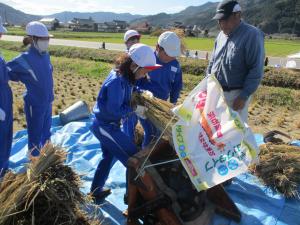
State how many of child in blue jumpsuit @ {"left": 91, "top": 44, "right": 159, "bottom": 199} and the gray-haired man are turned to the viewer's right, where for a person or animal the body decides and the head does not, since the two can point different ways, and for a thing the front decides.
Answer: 1

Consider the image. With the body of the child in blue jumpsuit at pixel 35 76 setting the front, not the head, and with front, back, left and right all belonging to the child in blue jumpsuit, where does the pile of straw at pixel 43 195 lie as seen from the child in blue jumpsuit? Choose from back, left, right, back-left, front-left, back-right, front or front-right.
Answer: front-right

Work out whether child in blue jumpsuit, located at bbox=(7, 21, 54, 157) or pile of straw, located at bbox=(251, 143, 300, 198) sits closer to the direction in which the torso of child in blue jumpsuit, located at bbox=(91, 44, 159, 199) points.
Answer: the pile of straw

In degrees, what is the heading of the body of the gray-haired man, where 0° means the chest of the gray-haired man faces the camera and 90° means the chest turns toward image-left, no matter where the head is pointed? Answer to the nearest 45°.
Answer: approximately 45°

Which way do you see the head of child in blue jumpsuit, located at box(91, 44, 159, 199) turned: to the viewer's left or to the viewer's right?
to the viewer's right

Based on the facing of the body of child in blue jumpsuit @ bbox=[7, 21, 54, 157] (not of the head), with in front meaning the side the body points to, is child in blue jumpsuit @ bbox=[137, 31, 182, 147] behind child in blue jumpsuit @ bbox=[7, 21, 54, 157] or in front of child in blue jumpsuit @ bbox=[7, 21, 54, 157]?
in front

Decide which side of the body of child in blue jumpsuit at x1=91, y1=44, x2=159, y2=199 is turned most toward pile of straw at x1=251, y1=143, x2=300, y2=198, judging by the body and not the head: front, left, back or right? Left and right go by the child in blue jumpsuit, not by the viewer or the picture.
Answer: front

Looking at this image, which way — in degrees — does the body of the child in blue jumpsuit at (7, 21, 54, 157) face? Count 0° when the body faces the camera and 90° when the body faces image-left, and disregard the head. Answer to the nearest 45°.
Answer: approximately 315°

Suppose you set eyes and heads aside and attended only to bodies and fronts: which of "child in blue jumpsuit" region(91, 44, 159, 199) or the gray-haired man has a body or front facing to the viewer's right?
the child in blue jumpsuit

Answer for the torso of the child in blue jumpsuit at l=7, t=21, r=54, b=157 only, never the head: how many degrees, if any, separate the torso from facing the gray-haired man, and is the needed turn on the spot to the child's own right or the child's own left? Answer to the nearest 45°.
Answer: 0° — they already face them

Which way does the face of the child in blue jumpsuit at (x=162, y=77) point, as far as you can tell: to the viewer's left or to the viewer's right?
to the viewer's left

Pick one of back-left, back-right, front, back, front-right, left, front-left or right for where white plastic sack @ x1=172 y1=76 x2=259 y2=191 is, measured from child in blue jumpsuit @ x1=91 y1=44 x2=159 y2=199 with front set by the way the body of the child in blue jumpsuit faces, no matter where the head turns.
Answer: front-right

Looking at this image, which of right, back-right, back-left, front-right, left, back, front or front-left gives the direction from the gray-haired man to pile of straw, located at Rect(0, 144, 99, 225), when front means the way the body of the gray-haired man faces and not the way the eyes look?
front

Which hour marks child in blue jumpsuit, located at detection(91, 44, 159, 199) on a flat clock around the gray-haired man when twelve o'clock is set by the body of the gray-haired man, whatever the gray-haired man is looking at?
The child in blue jumpsuit is roughly at 12 o'clock from the gray-haired man.

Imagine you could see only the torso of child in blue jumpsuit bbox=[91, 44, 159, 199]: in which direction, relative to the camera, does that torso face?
to the viewer's right
